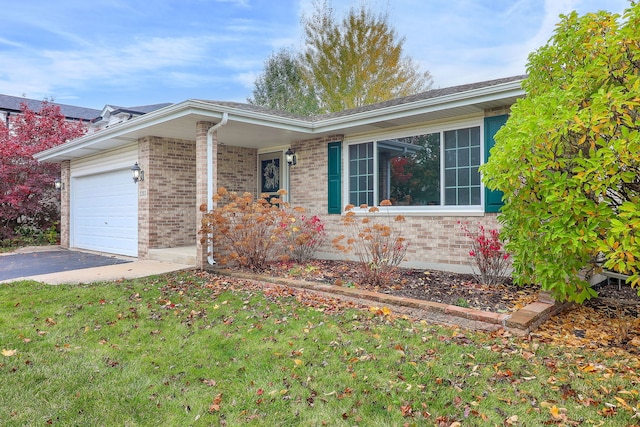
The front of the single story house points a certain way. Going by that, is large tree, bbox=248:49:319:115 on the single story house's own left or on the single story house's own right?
on the single story house's own right

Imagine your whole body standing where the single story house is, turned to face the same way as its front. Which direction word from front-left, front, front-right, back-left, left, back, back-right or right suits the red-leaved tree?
right

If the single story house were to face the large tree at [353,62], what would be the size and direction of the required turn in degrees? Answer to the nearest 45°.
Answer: approximately 135° to its right

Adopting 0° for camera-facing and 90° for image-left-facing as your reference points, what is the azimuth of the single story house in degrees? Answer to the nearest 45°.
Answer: approximately 45°

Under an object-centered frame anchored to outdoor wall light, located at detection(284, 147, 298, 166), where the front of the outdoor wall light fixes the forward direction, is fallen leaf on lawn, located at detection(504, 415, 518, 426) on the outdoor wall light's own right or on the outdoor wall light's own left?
on the outdoor wall light's own left

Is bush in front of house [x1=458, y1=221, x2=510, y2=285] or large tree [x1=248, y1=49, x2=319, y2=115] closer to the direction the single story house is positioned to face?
the bush in front of house

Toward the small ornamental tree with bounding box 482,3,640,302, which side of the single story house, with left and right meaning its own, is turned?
left

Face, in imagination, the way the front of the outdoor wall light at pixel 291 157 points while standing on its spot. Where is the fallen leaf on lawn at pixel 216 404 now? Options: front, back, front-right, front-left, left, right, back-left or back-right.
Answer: front-left

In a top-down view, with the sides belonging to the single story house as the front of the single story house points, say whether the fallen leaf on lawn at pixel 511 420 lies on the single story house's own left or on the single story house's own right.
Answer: on the single story house's own left

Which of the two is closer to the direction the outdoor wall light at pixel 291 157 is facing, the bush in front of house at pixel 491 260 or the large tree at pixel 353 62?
the bush in front of house

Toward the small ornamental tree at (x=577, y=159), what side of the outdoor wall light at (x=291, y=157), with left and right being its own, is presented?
left

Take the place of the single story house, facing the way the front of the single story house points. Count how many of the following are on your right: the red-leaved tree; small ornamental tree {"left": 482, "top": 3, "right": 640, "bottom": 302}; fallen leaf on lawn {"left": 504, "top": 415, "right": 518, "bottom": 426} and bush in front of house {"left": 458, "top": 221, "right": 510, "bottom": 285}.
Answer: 1
